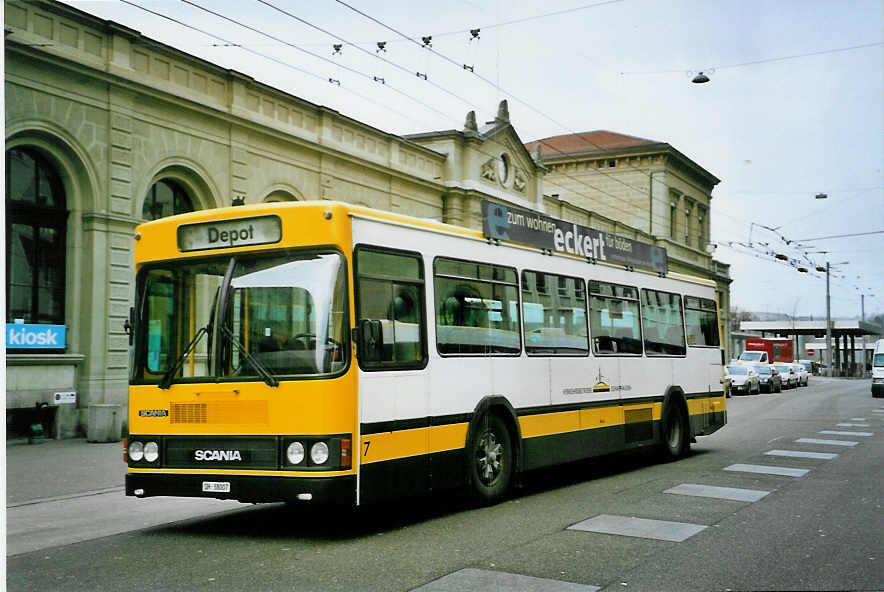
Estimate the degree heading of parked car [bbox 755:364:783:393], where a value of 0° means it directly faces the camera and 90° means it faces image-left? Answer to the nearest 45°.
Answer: approximately 45°

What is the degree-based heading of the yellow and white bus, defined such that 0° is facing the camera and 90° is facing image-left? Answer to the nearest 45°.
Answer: approximately 45°

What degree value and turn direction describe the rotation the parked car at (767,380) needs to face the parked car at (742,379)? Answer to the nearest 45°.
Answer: approximately 45° to its left

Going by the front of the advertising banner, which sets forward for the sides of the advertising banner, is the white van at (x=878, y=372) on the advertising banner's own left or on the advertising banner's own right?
on the advertising banner's own left

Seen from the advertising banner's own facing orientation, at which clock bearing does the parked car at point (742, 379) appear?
The parked car is roughly at 8 o'clock from the advertising banner.

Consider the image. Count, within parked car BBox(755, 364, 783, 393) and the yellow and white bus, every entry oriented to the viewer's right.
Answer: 0

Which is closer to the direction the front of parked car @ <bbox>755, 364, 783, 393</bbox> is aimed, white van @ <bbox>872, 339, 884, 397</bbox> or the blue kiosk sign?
the blue kiosk sign

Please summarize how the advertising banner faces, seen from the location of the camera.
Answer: facing the viewer and to the right of the viewer

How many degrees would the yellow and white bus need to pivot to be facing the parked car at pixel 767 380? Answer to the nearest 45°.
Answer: approximately 180°
